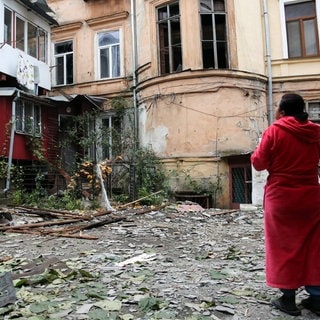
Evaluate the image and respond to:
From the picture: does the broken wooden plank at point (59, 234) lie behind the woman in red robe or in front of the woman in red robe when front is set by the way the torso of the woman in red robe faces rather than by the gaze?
in front

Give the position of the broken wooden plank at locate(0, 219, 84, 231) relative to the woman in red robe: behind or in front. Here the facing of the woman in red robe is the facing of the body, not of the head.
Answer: in front

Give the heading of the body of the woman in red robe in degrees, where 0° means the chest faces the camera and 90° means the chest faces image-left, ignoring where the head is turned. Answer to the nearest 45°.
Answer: approximately 135°
